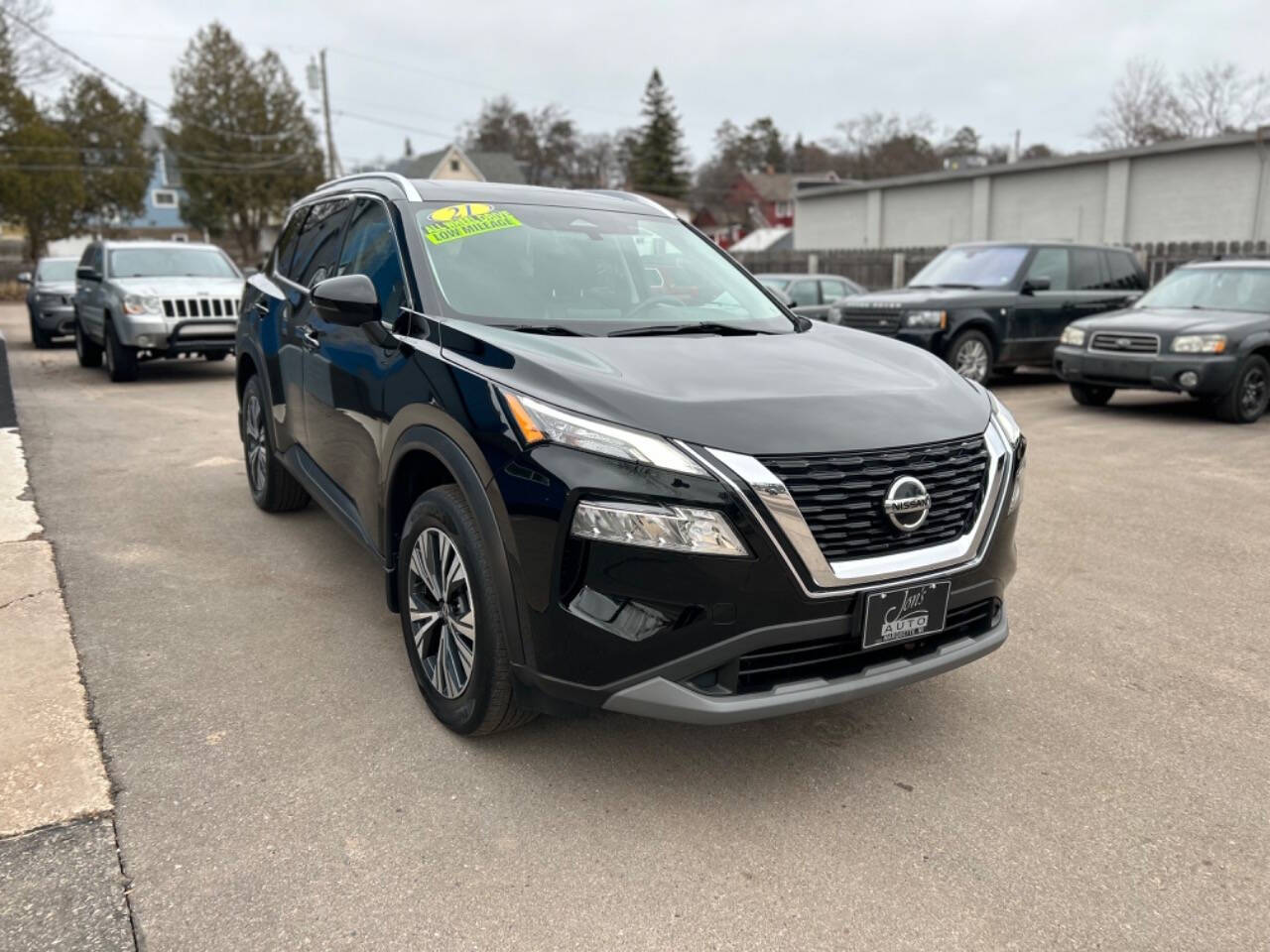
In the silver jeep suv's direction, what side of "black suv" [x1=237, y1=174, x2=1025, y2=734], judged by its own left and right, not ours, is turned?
back

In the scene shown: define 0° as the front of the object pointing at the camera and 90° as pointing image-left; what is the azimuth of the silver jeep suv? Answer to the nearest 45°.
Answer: approximately 315°

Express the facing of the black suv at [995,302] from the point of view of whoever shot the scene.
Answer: facing the viewer and to the left of the viewer

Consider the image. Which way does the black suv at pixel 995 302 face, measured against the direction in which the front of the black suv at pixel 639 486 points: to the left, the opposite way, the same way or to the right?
to the right

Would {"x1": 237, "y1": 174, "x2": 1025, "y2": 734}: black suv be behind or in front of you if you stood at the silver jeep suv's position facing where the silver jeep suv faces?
in front

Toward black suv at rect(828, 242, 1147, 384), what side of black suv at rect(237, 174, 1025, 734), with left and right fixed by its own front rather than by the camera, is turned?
left

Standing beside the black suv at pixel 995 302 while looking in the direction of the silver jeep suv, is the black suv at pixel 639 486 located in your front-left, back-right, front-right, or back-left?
front-left

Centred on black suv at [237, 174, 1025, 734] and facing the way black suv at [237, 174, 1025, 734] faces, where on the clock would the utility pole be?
The utility pole is roughly at 7 o'clock from the black suv.

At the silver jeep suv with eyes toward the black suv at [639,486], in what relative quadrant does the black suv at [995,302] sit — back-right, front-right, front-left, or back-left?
front-left

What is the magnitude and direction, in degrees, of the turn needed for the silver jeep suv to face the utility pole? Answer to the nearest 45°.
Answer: approximately 135° to its left

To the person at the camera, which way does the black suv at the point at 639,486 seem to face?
facing the viewer and to the right of the viewer

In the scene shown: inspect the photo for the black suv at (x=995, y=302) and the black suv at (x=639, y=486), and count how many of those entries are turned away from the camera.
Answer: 0
